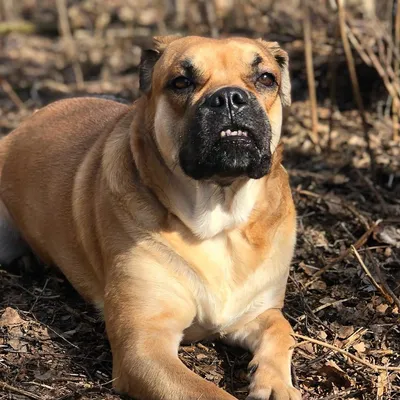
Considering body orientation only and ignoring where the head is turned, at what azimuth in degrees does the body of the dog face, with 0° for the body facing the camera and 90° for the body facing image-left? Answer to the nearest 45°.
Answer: approximately 315°

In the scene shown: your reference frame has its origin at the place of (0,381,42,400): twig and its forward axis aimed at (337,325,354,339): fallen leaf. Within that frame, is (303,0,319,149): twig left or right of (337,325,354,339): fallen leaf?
left

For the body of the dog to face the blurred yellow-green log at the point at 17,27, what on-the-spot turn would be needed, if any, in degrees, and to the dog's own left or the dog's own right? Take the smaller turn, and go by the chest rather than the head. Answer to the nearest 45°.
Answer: approximately 135° to the dog's own left

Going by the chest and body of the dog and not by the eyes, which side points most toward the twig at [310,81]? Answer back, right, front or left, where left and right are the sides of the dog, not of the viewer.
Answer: left

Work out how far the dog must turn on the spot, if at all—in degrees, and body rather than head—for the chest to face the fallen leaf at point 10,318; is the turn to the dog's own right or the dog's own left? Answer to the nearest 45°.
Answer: approximately 135° to the dog's own right

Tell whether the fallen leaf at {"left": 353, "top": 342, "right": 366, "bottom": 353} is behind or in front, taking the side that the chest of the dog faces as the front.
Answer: in front

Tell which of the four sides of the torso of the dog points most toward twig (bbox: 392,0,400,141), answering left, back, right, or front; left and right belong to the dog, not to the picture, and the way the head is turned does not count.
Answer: left

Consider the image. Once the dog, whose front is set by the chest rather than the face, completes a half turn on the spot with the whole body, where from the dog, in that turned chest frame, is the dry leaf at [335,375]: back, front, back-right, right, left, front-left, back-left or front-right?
back

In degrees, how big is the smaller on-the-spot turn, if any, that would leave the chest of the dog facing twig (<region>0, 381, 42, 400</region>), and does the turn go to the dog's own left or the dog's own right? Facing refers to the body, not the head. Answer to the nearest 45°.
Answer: approximately 90° to the dog's own right

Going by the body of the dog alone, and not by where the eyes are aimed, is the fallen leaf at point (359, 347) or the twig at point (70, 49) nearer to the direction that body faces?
the fallen leaf
